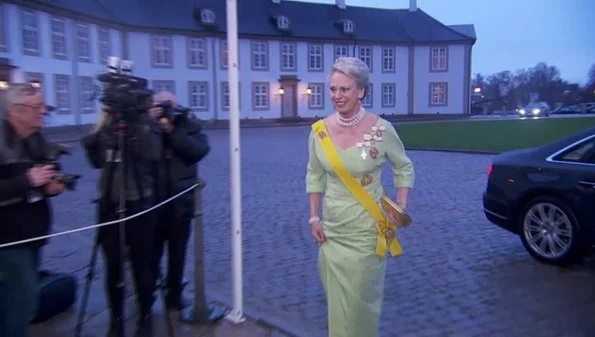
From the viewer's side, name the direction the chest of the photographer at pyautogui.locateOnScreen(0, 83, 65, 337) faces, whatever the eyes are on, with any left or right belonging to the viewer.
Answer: facing to the right of the viewer

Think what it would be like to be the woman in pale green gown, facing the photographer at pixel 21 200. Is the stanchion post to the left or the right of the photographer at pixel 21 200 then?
right

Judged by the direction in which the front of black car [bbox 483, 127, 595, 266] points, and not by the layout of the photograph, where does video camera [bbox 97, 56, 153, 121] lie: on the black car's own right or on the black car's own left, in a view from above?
on the black car's own right

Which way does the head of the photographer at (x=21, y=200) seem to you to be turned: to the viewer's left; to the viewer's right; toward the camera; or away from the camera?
to the viewer's right
